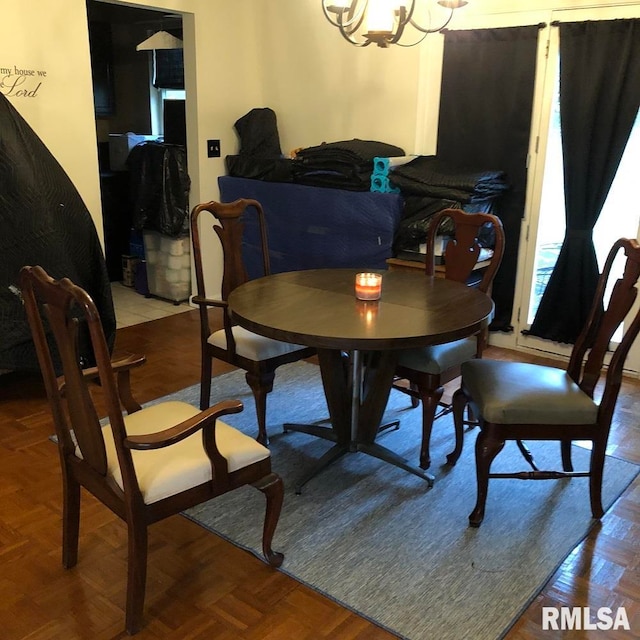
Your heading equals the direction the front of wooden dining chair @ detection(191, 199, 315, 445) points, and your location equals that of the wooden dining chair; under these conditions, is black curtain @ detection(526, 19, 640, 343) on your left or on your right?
on your left

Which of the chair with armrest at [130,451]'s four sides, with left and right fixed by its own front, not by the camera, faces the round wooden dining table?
front

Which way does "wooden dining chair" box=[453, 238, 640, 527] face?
to the viewer's left

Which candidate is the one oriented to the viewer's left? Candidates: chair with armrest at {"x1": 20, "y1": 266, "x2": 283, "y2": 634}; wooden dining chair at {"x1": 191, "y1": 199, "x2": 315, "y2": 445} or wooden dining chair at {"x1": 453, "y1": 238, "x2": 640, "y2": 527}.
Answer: wooden dining chair at {"x1": 453, "y1": 238, "x2": 640, "y2": 527}

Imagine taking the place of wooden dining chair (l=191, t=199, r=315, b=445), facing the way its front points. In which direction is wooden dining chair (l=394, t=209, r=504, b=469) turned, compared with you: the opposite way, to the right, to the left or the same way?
to the right

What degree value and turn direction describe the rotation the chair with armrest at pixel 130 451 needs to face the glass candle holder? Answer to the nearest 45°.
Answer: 0° — it already faces it

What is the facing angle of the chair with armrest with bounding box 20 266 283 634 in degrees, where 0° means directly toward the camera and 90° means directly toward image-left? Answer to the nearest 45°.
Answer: approximately 225°

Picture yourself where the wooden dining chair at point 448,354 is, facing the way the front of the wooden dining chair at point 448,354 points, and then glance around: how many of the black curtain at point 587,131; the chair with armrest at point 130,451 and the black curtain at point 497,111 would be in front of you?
1

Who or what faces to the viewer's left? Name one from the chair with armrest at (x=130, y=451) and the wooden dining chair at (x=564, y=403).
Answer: the wooden dining chair

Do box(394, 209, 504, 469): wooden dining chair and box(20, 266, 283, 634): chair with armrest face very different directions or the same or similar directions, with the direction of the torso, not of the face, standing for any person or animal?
very different directions

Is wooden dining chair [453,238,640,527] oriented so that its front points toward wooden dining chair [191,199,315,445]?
yes

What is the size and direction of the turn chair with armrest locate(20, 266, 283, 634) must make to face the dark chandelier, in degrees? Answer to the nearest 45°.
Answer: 0° — it already faces it

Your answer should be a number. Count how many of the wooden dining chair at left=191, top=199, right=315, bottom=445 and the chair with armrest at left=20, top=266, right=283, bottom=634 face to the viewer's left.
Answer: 0

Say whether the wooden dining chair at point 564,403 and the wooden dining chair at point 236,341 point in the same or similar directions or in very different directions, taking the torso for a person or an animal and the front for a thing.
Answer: very different directions

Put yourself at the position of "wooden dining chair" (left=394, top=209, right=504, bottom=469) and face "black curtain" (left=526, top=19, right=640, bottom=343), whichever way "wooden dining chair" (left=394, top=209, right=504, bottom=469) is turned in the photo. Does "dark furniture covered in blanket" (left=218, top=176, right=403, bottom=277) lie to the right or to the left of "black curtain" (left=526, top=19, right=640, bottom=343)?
left
